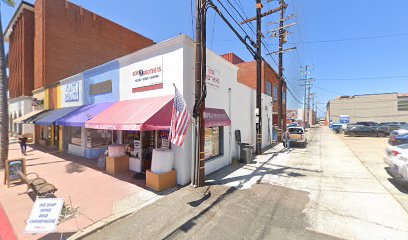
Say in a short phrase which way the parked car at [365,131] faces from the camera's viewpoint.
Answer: facing to the right of the viewer

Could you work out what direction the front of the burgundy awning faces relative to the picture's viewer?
facing the viewer and to the right of the viewer

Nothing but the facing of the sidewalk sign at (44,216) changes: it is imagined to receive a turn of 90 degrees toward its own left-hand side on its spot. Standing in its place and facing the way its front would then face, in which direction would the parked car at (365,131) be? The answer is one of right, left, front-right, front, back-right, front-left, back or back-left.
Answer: front

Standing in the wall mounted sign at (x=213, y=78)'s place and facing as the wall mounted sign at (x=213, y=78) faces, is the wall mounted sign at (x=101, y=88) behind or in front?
behind

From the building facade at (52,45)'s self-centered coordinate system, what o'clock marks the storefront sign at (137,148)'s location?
The storefront sign is roughly at 10 o'clock from the building facade.

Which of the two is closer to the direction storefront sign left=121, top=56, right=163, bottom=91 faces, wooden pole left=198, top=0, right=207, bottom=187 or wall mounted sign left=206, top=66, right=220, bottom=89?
the wooden pole
